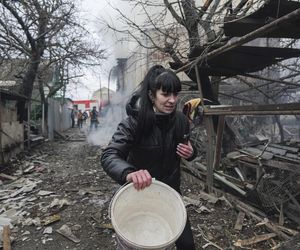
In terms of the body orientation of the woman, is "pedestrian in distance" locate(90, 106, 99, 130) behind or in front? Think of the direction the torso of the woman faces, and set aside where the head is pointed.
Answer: behind

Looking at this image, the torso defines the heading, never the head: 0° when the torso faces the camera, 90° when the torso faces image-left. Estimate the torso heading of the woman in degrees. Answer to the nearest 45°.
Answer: approximately 315°

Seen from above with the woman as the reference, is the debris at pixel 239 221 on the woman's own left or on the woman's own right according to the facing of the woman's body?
on the woman's own left

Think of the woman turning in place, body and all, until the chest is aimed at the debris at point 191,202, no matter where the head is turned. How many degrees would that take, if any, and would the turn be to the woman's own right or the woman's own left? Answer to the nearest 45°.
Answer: approximately 135° to the woman's own left

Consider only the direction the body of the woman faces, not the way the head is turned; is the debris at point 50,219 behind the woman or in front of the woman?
behind

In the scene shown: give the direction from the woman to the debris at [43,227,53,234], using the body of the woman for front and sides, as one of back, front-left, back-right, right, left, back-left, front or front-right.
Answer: back

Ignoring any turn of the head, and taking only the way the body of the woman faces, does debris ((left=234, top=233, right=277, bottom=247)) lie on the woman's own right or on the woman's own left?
on the woman's own left
